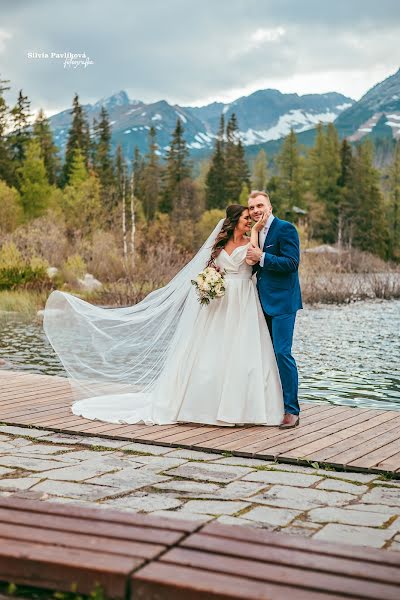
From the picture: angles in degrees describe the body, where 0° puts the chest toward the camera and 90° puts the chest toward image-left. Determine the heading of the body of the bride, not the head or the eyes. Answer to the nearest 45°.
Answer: approximately 315°

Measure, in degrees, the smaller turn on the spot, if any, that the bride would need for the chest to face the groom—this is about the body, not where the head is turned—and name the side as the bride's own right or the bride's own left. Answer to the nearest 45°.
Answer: approximately 45° to the bride's own left

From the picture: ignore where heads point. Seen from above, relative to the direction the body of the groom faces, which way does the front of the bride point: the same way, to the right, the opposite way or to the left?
to the left

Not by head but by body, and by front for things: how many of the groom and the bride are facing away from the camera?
0

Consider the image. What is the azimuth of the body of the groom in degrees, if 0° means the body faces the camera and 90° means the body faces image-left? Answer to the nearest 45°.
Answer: approximately 45°
